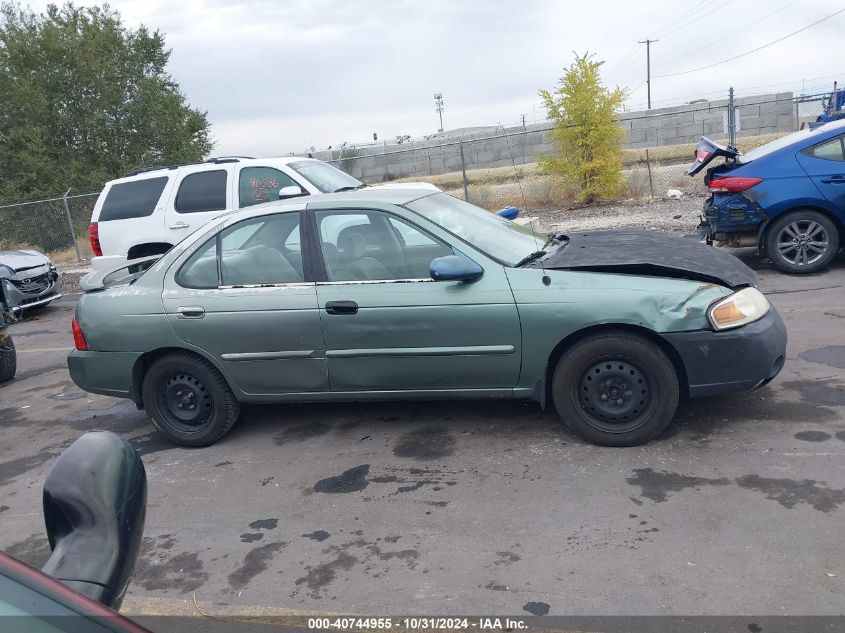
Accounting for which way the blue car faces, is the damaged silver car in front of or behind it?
behind

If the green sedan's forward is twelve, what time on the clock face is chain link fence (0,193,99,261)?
The chain link fence is roughly at 8 o'clock from the green sedan.

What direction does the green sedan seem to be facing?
to the viewer's right

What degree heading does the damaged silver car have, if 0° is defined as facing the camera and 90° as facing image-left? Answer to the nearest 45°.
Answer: approximately 315°

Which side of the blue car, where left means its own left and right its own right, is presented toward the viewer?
right

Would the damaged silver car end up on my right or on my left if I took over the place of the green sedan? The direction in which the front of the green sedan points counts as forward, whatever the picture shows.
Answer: on my left

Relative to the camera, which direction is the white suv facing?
to the viewer's right

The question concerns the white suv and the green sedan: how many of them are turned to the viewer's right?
2
